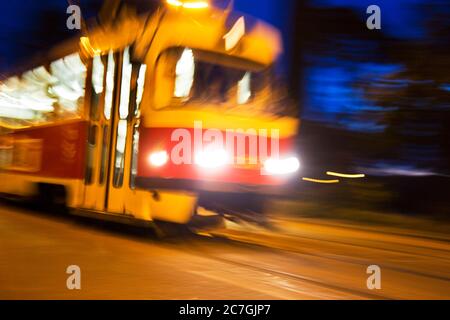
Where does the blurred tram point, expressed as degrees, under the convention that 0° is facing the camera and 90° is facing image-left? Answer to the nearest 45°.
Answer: approximately 315°
